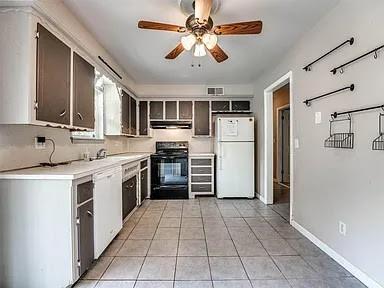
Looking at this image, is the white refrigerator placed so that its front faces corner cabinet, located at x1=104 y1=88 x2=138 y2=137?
no

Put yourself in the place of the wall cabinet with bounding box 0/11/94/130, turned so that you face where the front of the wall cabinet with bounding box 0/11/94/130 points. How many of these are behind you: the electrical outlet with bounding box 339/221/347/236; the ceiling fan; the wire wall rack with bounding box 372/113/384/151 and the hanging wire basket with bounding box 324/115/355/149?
0

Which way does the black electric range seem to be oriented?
toward the camera

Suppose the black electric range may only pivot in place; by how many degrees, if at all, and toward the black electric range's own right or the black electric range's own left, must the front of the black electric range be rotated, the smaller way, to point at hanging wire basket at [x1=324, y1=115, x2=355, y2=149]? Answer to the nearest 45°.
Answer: approximately 45° to the black electric range's own left

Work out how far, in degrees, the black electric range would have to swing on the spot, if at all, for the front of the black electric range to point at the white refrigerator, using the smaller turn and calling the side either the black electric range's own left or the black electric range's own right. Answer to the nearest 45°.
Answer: approximately 90° to the black electric range's own left

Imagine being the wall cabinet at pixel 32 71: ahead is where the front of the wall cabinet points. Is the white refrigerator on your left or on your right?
on your left

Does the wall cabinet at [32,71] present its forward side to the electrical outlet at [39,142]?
no

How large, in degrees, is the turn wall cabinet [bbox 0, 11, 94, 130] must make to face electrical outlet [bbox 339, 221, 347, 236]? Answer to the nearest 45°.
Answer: approximately 45° to its left

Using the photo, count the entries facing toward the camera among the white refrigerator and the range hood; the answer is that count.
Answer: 2

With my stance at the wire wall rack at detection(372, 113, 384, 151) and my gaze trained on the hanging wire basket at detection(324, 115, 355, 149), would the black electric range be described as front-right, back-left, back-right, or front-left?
front-left

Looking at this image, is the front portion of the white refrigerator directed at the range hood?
no

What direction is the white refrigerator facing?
toward the camera

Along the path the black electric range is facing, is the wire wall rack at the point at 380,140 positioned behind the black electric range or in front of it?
in front

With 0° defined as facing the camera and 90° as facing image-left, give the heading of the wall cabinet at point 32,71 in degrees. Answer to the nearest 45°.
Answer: approximately 315°

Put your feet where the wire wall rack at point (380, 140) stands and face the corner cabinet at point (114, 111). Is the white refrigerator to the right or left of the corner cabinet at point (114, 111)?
right

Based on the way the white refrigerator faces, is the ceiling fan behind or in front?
in front

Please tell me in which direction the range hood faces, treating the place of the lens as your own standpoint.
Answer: facing the viewer
